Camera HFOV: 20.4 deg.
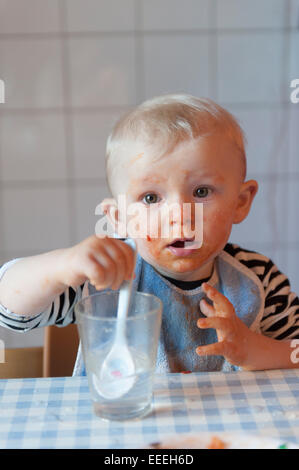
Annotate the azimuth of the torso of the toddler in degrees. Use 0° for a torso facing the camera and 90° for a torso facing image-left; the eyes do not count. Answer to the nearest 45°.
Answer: approximately 0°
